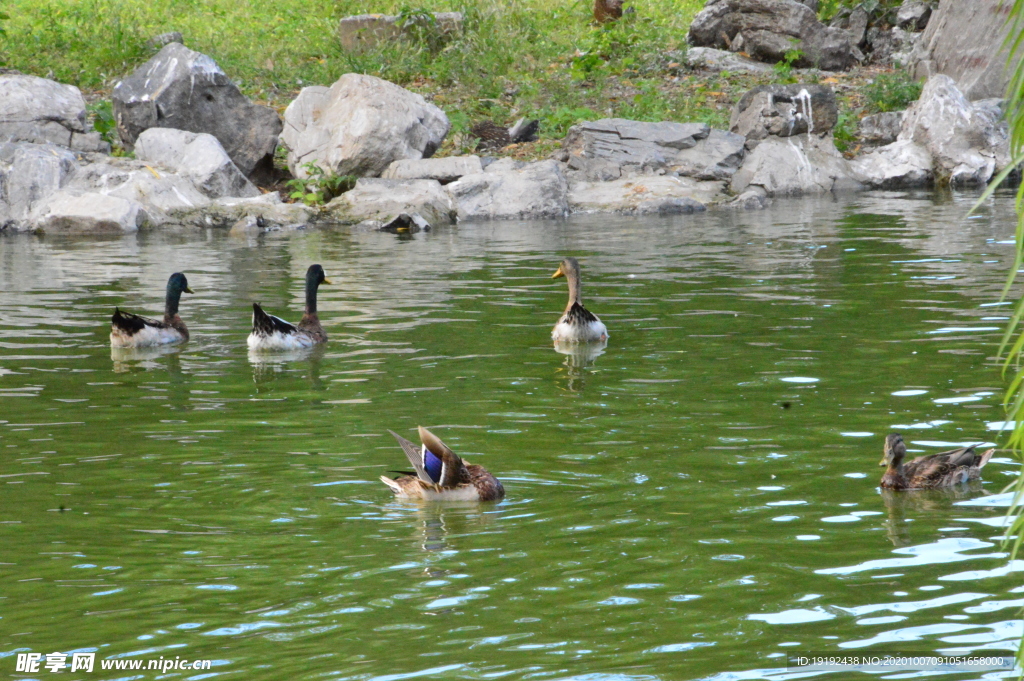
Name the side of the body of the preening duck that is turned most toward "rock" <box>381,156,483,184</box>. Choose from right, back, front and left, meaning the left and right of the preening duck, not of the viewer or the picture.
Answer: left

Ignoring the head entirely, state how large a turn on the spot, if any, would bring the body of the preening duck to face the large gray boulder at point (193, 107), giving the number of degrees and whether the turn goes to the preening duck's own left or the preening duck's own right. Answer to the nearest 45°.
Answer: approximately 90° to the preening duck's own left

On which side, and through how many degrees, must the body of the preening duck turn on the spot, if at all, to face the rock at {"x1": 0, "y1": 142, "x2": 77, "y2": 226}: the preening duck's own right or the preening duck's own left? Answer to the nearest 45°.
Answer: approximately 135° to the preening duck's own left

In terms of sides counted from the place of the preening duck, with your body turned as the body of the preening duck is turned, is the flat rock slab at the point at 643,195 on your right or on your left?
on your left

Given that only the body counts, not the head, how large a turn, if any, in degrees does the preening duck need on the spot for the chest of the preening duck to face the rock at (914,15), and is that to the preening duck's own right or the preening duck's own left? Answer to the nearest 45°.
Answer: approximately 45° to the preening duck's own left

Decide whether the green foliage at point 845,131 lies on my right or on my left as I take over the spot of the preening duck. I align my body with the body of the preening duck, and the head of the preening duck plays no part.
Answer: on my left

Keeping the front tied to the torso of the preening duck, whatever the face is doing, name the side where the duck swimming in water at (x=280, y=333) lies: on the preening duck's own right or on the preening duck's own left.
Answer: on the preening duck's own left

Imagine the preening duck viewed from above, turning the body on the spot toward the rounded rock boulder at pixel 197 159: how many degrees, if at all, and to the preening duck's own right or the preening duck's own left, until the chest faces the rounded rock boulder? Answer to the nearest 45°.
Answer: approximately 90° to the preening duck's own left

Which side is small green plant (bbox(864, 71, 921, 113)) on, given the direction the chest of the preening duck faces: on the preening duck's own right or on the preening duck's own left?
on the preening duck's own left

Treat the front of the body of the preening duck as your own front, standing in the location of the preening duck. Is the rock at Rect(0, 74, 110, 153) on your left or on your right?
on your left

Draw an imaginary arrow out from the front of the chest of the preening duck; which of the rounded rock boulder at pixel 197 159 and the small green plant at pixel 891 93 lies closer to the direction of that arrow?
the small green plant

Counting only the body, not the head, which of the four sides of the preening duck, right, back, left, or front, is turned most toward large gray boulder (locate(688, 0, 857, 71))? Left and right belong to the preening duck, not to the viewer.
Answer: left

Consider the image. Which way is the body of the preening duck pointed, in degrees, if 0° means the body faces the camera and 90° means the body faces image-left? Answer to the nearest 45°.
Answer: approximately 270°

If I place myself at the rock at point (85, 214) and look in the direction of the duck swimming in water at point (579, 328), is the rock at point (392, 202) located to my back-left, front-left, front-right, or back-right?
front-left

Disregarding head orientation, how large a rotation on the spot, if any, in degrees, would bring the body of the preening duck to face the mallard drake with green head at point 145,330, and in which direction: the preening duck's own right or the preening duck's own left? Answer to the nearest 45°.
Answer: approximately 135° to the preening duck's own left

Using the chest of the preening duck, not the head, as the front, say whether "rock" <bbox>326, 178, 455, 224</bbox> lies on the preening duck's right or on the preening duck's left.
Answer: on the preening duck's left

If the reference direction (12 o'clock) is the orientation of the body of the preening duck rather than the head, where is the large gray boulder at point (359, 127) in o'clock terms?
The large gray boulder is roughly at 9 o'clock from the preening duck.

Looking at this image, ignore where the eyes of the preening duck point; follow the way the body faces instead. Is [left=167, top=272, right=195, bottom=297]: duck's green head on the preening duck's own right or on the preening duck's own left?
on the preening duck's own left
